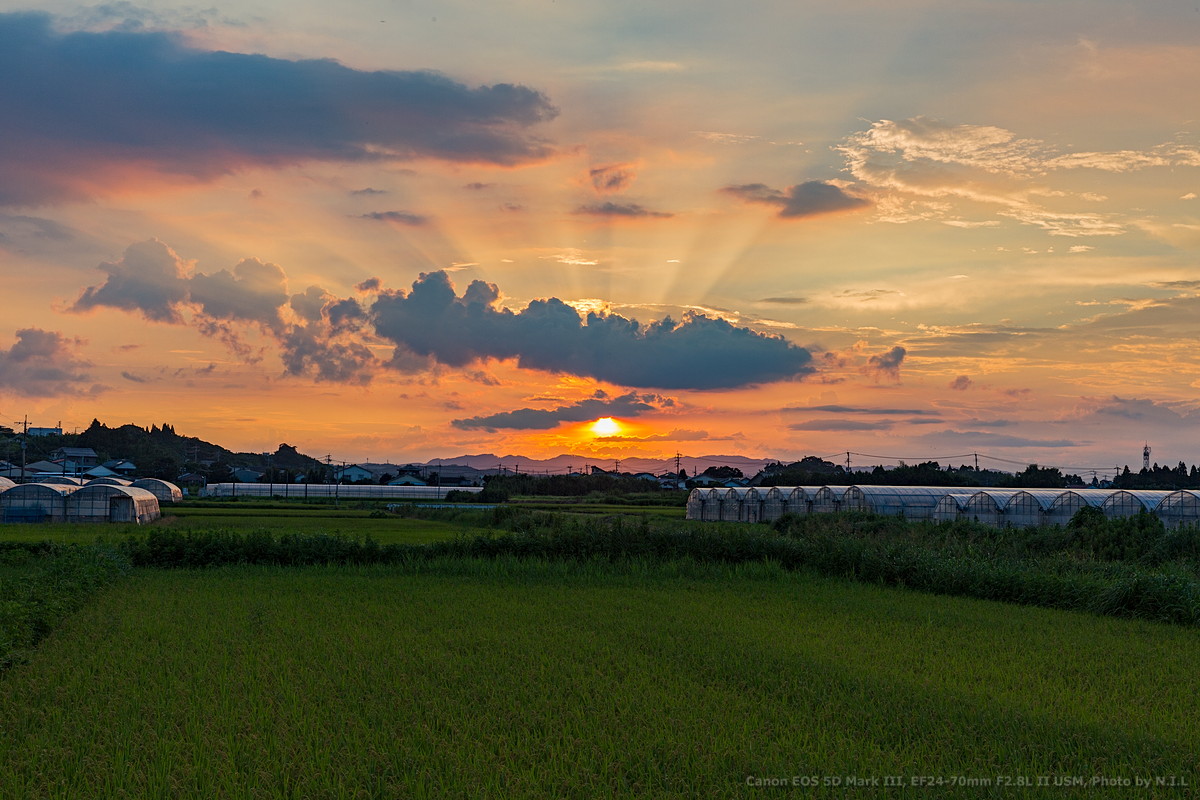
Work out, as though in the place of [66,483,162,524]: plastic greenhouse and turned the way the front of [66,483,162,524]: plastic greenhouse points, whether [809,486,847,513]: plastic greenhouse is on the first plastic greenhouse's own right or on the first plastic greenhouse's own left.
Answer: on the first plastic greenhouse's own left

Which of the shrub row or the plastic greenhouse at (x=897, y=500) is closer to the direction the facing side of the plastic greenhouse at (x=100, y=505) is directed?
the shrub row

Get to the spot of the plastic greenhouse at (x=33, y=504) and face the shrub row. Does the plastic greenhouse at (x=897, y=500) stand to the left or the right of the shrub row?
left

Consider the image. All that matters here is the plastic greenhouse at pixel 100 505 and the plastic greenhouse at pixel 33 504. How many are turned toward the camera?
2

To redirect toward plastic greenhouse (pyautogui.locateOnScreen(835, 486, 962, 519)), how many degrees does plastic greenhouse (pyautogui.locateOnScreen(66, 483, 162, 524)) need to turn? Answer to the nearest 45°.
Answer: approximately 45° to its left

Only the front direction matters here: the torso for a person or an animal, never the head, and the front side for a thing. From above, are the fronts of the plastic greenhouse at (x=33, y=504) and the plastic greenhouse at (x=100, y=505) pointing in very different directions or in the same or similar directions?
same or similar directions

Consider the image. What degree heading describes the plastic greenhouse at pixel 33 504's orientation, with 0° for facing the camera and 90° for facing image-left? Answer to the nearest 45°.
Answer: approximately 0°

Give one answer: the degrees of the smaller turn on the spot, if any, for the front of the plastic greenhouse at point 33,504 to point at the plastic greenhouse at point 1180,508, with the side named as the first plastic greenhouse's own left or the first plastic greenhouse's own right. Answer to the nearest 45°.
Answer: approximately 45° to the first plastic greenhouse's own left

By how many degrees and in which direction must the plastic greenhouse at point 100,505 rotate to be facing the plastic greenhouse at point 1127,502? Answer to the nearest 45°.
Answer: approximately 45° to its left

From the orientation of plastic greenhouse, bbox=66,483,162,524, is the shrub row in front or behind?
in front
